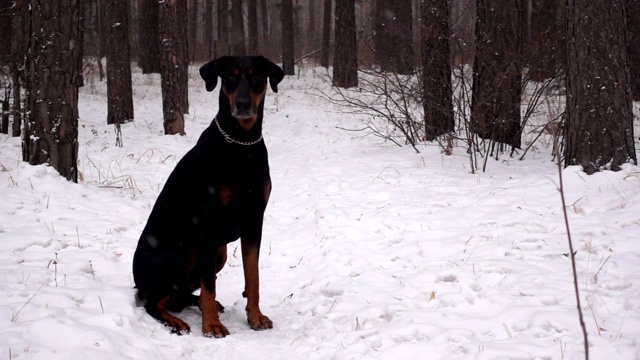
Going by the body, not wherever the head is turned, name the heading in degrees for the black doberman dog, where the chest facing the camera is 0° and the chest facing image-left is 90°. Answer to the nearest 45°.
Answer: approximately 315°

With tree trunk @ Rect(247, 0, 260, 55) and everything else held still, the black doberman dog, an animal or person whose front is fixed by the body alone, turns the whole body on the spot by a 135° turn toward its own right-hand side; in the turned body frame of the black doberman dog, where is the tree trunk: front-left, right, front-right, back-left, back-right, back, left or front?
right
